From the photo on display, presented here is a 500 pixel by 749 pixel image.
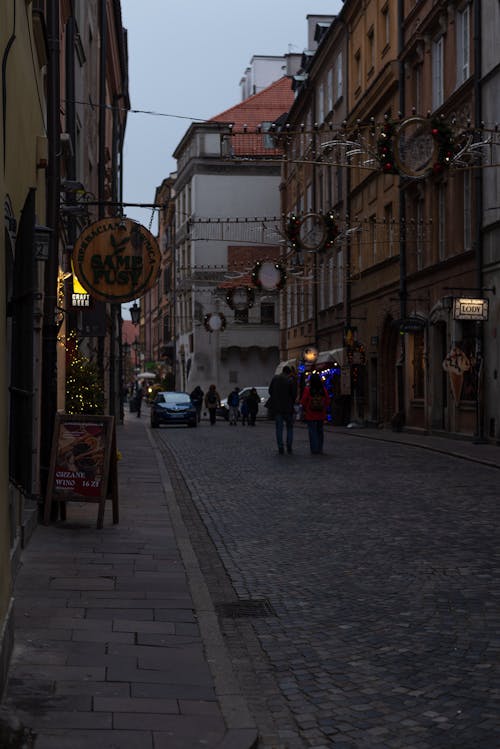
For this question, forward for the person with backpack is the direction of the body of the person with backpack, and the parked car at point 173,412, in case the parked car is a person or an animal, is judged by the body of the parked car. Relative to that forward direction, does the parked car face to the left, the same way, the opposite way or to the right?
the opposite way

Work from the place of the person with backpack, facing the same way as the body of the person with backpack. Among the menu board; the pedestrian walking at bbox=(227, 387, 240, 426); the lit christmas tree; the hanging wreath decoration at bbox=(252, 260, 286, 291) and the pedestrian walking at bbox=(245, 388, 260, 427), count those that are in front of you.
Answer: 3

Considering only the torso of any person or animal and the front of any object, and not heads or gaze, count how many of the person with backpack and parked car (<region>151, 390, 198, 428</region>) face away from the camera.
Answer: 1

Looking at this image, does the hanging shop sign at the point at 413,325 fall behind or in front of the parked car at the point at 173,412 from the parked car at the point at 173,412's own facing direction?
in front

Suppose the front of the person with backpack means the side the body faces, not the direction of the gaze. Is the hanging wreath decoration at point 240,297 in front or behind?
in front

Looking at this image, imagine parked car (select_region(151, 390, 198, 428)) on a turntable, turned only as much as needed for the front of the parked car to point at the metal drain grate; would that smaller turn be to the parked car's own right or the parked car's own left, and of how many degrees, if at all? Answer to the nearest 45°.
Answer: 0° — it already faces it

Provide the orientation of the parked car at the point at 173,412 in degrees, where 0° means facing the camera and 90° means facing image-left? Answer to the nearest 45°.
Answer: approximately 0°

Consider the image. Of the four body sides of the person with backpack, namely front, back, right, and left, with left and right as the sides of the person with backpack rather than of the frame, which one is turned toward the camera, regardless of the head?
back

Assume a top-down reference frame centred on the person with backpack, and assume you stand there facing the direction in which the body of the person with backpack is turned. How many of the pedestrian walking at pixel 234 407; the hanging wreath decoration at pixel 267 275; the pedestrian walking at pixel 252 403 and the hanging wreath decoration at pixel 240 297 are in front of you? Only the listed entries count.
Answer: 4

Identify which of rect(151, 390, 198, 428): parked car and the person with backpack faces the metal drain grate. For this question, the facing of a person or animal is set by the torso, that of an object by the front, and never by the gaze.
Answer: the parked car

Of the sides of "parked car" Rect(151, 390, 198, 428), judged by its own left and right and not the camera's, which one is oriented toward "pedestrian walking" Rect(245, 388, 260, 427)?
left

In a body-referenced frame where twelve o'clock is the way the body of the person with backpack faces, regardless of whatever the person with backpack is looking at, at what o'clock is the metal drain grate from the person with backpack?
The metal drain grate is roughly at 6 o'clock from the person with backpack.

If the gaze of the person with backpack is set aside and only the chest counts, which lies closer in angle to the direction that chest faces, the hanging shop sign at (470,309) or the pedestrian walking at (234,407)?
the pedestrian walking
